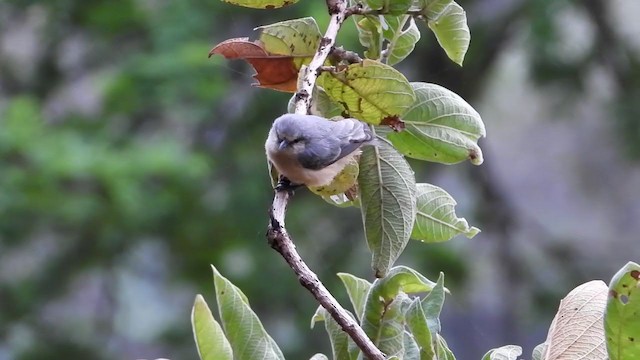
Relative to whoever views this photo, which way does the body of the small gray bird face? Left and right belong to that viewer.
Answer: facing the viewer and to the left of the viewer
